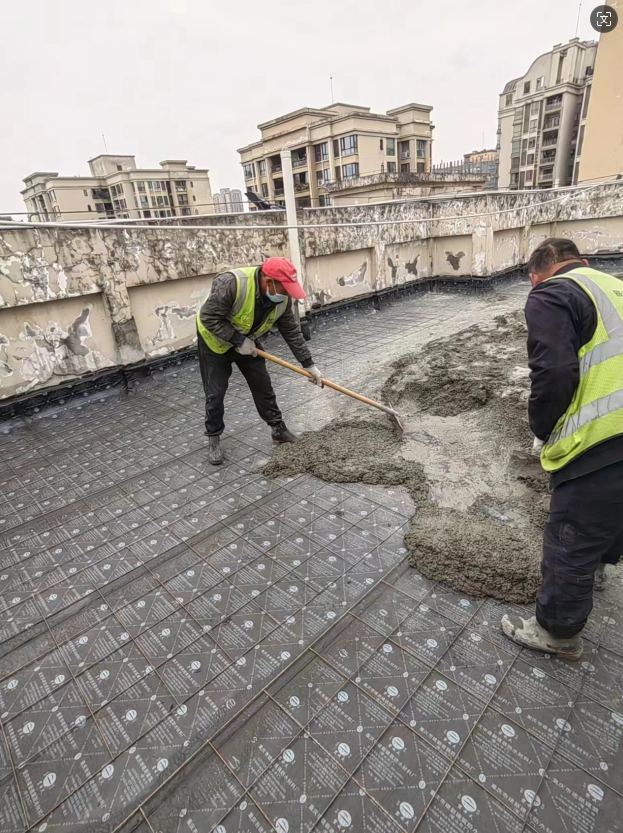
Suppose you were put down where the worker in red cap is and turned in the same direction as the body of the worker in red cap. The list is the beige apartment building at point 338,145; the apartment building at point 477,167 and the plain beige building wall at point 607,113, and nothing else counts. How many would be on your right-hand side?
0

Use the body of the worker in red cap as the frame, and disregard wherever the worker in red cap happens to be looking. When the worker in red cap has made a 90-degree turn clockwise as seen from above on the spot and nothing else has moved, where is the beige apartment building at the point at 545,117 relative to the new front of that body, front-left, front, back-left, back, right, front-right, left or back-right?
back

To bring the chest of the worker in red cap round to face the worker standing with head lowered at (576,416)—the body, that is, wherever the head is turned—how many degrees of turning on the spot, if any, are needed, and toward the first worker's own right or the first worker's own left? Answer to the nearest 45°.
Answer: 0° — they already face them

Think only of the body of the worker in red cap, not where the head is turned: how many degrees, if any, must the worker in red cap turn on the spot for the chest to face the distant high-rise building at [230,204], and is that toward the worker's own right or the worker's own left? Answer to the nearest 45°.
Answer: approximately 135° to the worker's own left

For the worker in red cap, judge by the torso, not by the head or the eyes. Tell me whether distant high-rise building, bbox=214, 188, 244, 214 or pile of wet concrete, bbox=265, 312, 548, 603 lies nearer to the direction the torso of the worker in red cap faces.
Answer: the pile of wet concrete

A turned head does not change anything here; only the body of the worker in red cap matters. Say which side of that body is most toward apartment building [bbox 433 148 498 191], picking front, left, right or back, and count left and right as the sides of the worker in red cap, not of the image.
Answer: left

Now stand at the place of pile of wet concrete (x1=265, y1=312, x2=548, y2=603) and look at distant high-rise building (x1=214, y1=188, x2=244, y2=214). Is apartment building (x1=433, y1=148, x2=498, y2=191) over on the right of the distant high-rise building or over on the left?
right

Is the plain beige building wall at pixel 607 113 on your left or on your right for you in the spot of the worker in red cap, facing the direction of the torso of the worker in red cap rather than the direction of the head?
on your left

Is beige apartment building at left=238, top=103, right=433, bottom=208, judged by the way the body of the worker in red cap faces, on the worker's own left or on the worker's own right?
on the worker's own left
